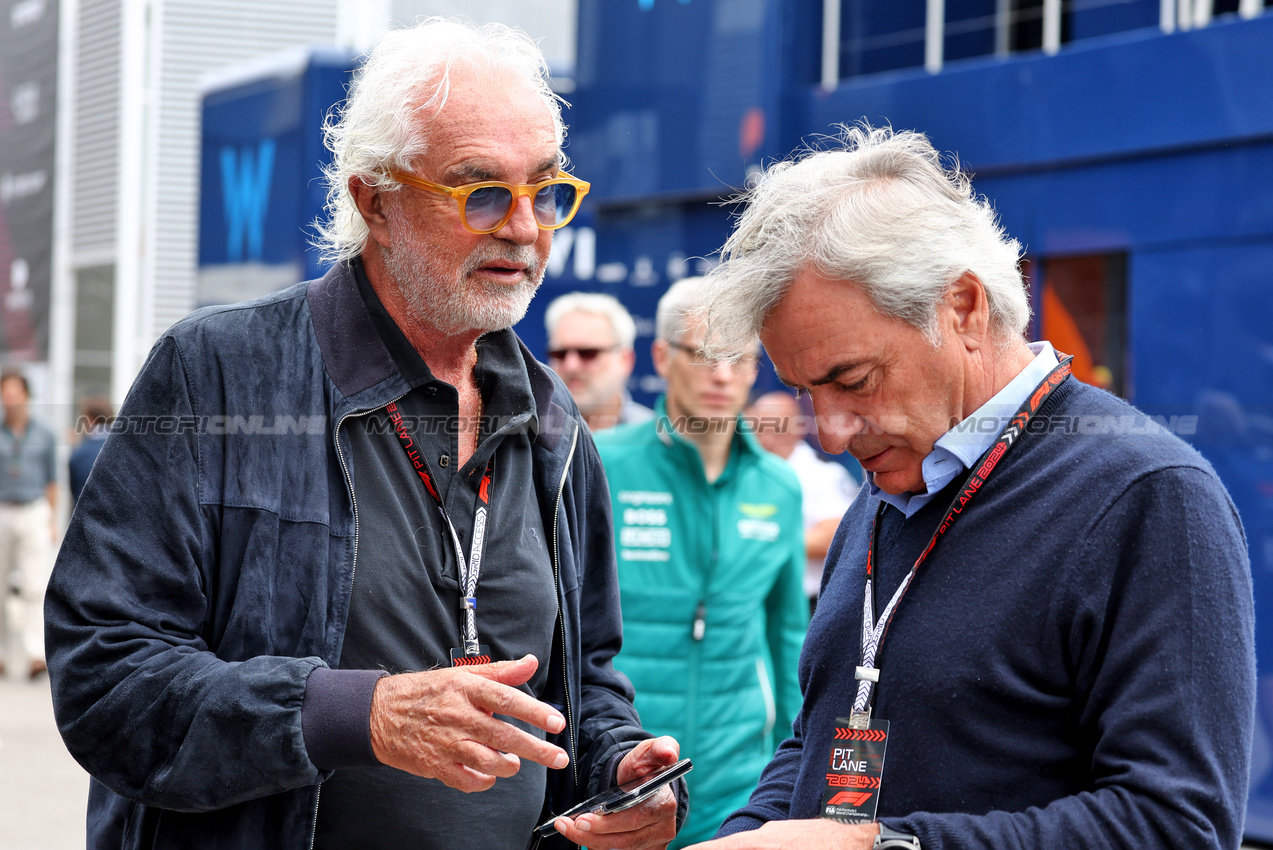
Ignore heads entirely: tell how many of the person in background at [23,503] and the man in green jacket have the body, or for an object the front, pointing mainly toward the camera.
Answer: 2

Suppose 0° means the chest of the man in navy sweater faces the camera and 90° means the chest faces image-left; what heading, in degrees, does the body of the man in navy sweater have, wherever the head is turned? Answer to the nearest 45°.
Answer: approximately 45°

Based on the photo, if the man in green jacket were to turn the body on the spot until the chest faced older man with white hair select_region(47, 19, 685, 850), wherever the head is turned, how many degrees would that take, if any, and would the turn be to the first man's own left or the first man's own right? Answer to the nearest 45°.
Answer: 0° — they already face them

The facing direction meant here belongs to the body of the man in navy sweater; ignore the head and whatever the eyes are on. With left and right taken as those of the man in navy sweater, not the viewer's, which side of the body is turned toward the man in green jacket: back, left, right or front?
right

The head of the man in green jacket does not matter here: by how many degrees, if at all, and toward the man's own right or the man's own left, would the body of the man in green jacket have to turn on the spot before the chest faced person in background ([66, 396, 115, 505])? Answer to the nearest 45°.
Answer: approximately 135° to the man's own right

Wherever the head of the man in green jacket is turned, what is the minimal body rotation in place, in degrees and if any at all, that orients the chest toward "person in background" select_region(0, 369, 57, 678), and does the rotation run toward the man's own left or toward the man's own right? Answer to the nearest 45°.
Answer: approximately 135° to the man's own right
